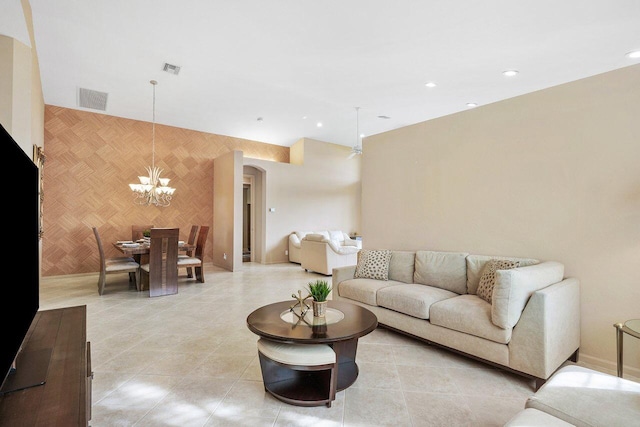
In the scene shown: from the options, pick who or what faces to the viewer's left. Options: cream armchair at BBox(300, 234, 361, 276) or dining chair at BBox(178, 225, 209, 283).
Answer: the dining chair

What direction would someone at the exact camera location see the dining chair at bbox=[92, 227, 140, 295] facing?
facing to the right of the viewer

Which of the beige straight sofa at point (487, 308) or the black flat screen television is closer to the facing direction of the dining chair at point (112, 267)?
the beige straight sofa

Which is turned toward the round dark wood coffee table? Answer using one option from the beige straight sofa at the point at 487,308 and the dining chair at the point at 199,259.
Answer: the beige straight sofa

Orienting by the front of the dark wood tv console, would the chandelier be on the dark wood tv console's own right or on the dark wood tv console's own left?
on the dark wood tv console's own left

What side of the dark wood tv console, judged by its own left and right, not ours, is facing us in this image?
right

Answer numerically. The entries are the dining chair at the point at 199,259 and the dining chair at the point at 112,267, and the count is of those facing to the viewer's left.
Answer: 1

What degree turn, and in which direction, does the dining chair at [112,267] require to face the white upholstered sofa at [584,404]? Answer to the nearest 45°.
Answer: approximately 90° to its right

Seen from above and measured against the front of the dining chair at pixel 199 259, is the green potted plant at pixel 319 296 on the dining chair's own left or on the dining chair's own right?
on the dining chair's own left

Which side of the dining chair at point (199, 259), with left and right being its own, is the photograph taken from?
left

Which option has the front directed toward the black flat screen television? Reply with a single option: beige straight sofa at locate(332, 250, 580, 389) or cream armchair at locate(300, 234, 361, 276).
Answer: the beige straight sofa

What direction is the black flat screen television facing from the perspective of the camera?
to the viewer's right

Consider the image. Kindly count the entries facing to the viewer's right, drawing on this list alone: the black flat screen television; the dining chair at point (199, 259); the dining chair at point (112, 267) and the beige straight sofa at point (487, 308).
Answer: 2
